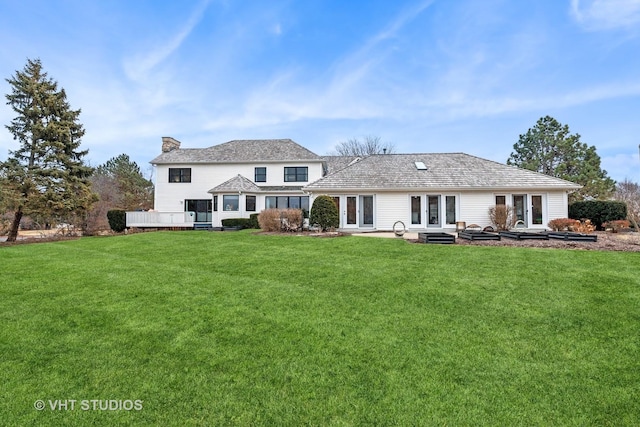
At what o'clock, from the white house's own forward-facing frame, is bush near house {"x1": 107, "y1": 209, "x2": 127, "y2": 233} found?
The bush near house is roughly at 9 o'clock from the white house.

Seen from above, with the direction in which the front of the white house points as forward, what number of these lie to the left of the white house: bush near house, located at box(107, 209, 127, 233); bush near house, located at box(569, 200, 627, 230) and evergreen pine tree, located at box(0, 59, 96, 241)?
2

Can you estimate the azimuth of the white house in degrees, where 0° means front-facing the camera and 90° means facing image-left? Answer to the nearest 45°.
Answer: approximately 180°

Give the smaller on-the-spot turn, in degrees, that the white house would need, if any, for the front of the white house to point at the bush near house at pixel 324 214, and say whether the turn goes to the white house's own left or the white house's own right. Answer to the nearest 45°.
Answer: approximately 135° to the white house's own left

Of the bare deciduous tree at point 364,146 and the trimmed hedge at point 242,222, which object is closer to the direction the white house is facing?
the trimmed hedge

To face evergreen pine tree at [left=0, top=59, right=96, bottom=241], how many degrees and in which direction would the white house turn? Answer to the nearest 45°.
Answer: approximately 90° to its left

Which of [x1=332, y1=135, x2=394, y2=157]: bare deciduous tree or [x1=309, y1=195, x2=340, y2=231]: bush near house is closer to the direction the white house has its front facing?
the bare deciduous tree

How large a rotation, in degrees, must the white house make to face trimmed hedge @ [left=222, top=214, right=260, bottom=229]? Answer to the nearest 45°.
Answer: approximately 90° to its left
